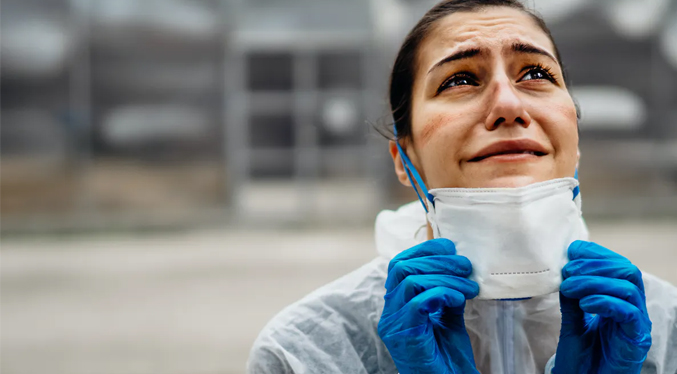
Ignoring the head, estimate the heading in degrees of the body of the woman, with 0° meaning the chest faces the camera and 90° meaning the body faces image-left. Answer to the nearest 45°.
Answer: approximately 0°
